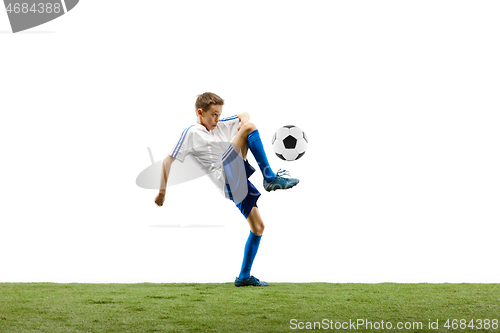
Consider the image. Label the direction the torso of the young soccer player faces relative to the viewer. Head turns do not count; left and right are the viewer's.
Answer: facing the viewer and to the right of the viewer
